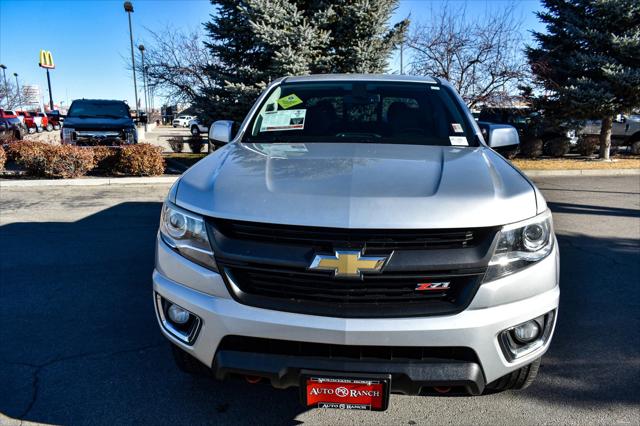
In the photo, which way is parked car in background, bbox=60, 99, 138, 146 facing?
toward the camera

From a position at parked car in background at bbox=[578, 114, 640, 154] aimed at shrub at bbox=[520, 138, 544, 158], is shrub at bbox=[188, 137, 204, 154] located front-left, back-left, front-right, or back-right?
front-right

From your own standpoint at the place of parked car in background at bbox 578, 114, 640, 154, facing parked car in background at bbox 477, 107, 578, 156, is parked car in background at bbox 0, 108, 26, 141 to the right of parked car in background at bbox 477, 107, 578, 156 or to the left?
right

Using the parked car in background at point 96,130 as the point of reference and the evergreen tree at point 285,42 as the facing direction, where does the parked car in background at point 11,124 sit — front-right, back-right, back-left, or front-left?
back-left

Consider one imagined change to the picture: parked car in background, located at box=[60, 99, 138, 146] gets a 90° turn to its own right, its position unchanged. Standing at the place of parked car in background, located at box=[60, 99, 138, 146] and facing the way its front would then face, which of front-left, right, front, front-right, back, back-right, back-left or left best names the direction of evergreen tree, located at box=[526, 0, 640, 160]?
back

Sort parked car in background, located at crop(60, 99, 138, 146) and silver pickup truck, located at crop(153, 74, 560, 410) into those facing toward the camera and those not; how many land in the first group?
2

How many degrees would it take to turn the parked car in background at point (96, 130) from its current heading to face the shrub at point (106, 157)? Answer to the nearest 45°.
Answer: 0° — it already faces it

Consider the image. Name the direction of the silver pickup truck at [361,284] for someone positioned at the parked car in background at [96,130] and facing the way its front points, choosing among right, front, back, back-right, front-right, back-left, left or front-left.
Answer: front

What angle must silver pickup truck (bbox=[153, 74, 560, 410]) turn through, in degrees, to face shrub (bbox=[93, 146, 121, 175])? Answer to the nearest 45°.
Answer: approximately 135° to its right

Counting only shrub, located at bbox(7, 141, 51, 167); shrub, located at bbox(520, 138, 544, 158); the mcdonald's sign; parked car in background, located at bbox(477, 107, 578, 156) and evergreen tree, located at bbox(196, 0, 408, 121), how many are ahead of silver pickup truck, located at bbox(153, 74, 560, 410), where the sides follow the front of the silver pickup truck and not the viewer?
0
